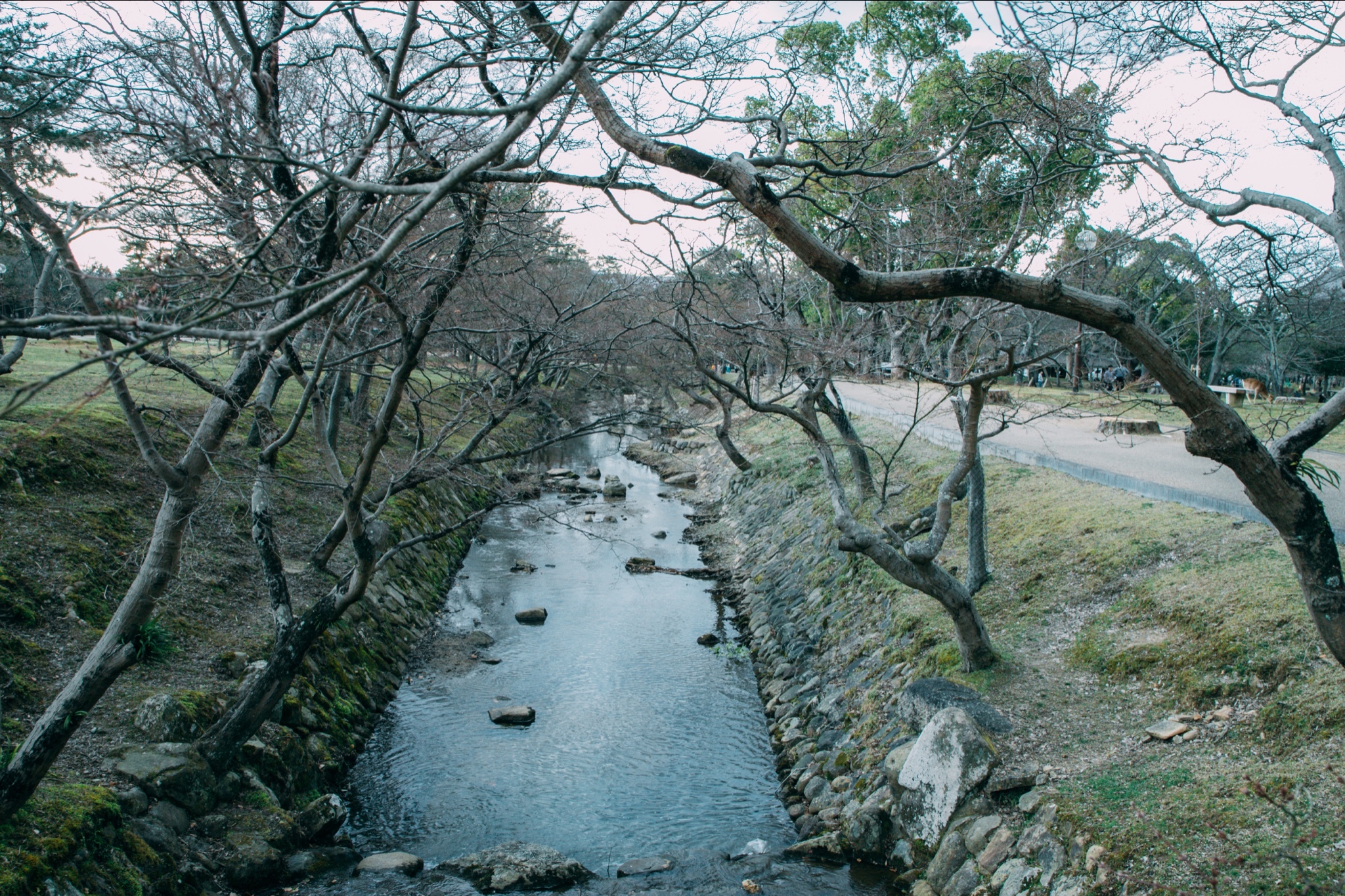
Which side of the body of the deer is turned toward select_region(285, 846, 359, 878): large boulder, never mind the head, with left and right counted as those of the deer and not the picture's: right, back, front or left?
right

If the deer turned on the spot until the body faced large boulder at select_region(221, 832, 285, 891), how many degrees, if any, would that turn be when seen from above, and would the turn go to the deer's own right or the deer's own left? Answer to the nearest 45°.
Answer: approximately 90° to the deer's own right

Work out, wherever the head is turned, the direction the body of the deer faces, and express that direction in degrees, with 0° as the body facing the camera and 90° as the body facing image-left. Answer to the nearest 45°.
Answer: approximately 270°

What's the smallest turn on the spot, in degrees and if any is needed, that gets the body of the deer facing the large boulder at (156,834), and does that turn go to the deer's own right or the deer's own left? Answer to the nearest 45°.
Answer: approximately 90° to the deer's own right

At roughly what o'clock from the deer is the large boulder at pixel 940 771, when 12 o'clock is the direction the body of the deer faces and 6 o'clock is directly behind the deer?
The large boulder is roughly at 3 o'clock from the deer.

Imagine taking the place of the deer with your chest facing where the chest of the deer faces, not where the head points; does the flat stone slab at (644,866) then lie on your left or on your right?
on your right

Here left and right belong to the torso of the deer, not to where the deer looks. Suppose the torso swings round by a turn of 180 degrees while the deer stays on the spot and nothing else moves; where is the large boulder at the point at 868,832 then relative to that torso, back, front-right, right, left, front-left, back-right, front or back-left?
left

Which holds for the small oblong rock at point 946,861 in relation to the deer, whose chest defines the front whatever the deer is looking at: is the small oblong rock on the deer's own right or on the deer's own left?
on the deer's own right
